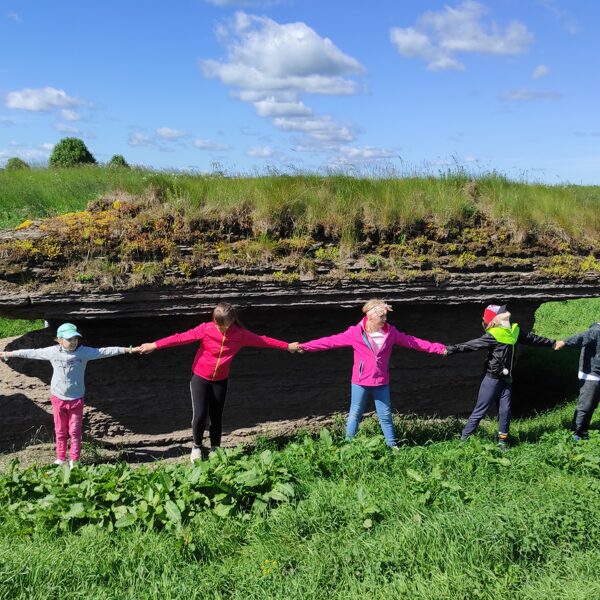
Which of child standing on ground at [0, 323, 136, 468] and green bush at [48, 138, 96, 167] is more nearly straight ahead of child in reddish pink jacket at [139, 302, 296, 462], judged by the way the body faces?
the child standing on ground

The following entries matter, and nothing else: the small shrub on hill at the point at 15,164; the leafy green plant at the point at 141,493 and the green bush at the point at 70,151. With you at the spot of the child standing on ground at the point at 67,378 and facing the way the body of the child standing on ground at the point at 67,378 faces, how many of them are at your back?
2

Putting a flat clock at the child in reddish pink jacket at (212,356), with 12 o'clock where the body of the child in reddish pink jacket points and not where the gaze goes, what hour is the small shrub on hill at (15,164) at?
The small shrub on hill is roughly at 5 o'clock from the child in reddish pink jacket.

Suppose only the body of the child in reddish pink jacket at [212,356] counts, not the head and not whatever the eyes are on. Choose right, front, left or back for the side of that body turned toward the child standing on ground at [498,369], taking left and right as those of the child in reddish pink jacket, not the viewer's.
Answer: left

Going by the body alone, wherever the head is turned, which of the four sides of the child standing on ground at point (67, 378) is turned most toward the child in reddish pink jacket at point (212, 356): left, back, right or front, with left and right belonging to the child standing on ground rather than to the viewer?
left

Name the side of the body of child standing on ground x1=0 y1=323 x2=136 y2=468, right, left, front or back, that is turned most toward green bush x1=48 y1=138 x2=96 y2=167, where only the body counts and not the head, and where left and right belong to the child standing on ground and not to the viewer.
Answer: back

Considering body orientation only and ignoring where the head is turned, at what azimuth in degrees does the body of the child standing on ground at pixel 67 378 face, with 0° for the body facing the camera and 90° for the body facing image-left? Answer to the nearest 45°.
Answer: approximately 0°

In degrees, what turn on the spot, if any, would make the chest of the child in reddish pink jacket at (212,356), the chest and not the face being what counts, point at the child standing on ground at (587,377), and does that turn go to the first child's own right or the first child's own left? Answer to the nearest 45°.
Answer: approximately 90° to the first child's own left

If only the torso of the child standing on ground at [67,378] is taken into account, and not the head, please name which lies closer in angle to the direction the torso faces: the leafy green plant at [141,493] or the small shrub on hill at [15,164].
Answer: the leafy green plant
